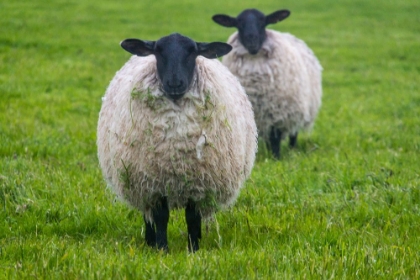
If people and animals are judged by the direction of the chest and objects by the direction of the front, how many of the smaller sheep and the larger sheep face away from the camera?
0

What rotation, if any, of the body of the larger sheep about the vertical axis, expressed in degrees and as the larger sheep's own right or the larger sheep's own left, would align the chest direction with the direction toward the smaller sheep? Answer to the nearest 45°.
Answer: approximately 180°

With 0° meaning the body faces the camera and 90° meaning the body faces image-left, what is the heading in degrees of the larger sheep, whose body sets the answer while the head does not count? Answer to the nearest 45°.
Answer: approximately 0°

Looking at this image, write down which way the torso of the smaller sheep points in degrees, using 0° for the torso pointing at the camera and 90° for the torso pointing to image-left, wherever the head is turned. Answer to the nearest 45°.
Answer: approximately 45°
